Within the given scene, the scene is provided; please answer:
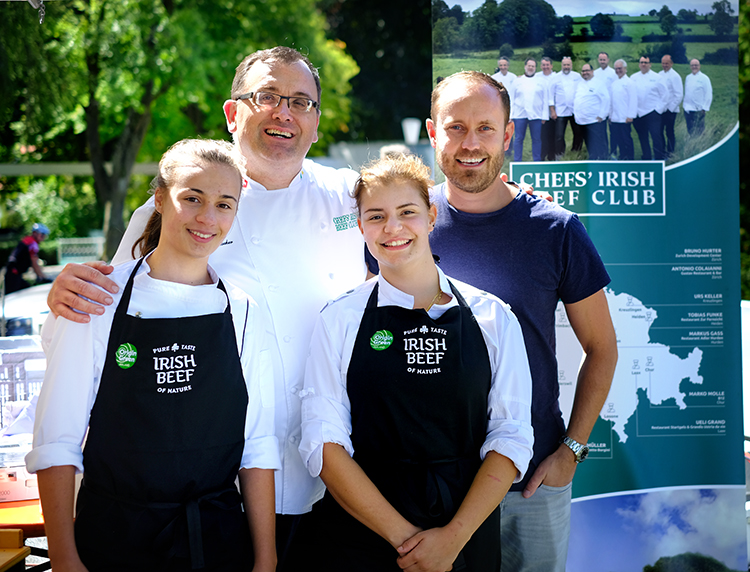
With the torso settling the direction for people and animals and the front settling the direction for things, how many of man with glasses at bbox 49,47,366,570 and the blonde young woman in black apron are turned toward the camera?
2

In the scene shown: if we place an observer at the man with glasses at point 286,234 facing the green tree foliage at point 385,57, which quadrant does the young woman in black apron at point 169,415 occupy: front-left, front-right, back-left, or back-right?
back-left

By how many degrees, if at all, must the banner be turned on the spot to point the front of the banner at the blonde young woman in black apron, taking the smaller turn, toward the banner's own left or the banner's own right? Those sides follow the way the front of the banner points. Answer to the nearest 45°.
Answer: approximately 45° to the banner's own right

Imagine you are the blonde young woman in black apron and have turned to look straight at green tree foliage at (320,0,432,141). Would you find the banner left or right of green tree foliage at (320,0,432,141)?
right

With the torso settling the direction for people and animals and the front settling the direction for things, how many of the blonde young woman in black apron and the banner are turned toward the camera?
2

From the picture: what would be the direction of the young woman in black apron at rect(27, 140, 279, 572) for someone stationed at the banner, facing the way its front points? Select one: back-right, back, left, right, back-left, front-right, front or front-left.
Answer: front-right
